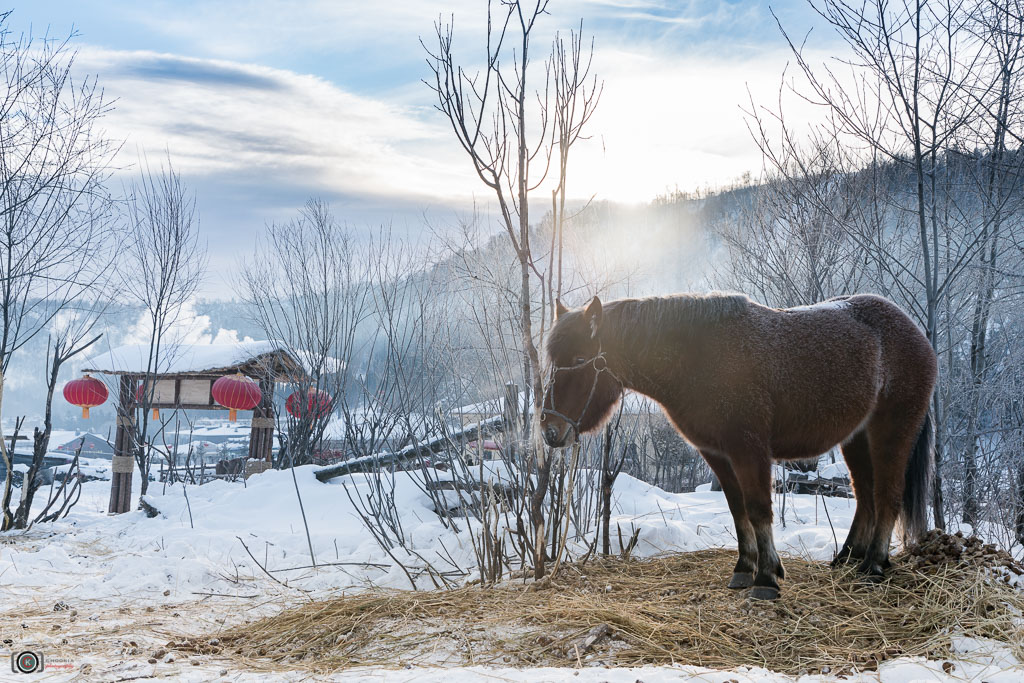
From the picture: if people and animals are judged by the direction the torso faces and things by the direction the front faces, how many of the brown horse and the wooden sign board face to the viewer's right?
0

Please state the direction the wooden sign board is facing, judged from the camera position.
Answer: facing the viewer

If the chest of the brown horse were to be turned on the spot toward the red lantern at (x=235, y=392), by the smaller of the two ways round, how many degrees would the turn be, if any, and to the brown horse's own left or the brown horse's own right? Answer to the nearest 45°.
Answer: approximately 90° to the brown horse's own right

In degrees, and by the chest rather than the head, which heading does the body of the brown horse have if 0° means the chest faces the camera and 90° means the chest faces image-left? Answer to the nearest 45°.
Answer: approximately 45°

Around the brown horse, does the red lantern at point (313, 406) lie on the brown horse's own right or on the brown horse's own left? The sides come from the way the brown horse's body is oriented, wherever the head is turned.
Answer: on the brown horse's own right

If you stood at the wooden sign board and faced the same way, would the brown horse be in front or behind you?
in front

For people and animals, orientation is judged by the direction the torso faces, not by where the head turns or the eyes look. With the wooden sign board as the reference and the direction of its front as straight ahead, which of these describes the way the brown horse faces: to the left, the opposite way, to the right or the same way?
to the right

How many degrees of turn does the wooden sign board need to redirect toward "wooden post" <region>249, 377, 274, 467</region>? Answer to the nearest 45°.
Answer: approximately 90° to its left

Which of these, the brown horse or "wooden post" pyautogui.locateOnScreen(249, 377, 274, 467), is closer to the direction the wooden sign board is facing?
the brown horse
